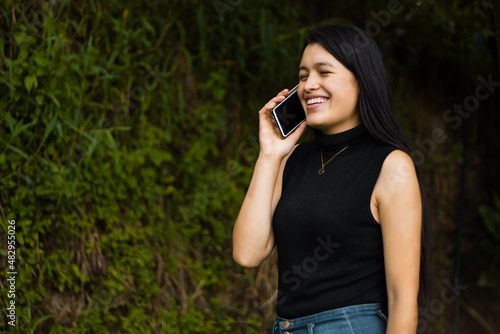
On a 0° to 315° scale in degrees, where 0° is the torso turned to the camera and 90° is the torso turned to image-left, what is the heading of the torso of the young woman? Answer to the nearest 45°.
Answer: approximately 45°
